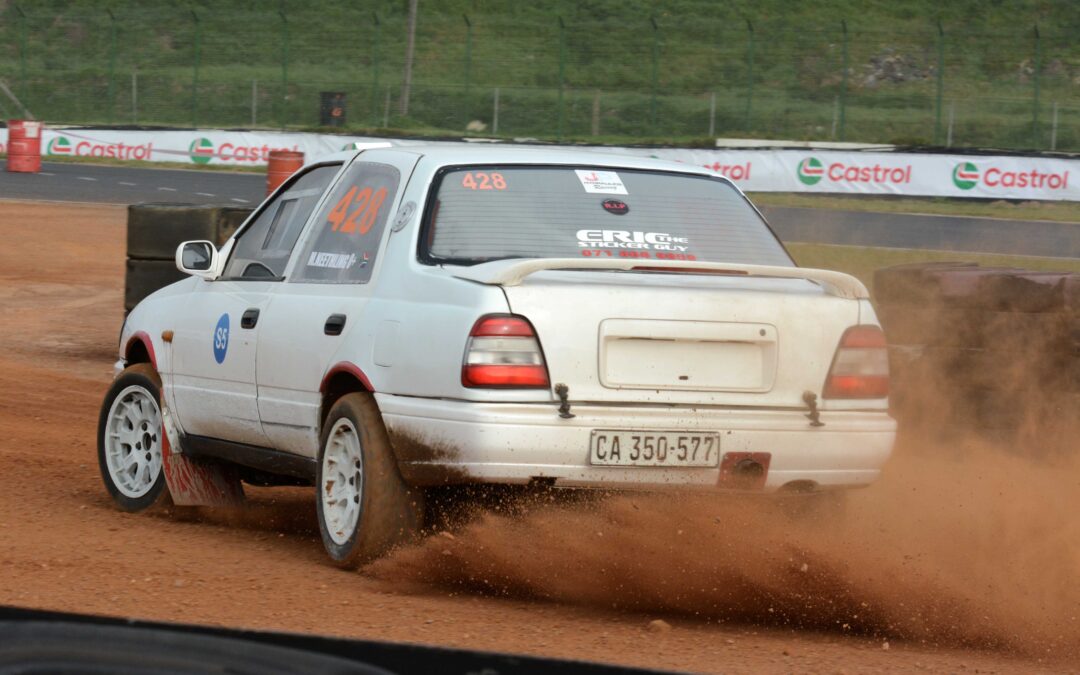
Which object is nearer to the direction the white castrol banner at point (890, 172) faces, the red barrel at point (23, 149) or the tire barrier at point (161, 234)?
the tire barrier

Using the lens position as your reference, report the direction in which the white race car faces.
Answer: facing away from the viewer and to the left of the viewer

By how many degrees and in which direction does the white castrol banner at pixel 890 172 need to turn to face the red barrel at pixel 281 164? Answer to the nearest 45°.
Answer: approximately 45° to its right

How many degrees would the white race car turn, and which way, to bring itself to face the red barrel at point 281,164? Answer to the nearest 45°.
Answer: approximately 45° to its right

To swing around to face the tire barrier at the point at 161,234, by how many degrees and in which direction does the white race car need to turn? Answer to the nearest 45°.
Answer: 0° — it already faces it

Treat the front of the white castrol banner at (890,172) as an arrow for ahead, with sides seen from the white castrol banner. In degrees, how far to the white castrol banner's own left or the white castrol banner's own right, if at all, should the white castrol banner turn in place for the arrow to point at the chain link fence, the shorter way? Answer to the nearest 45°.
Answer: approximately 180°

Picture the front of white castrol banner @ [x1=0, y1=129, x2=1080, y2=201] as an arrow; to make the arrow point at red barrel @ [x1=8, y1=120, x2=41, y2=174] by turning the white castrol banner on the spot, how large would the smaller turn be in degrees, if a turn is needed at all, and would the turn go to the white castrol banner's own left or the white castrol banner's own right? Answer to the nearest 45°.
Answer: approximately 90° to the white castrol banner's own right

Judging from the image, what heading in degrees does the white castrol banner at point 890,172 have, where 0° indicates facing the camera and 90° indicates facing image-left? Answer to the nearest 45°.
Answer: approximately 0°

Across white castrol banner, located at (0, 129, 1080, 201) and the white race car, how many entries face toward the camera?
1

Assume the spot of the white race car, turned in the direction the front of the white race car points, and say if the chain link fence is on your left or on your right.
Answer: on your right
